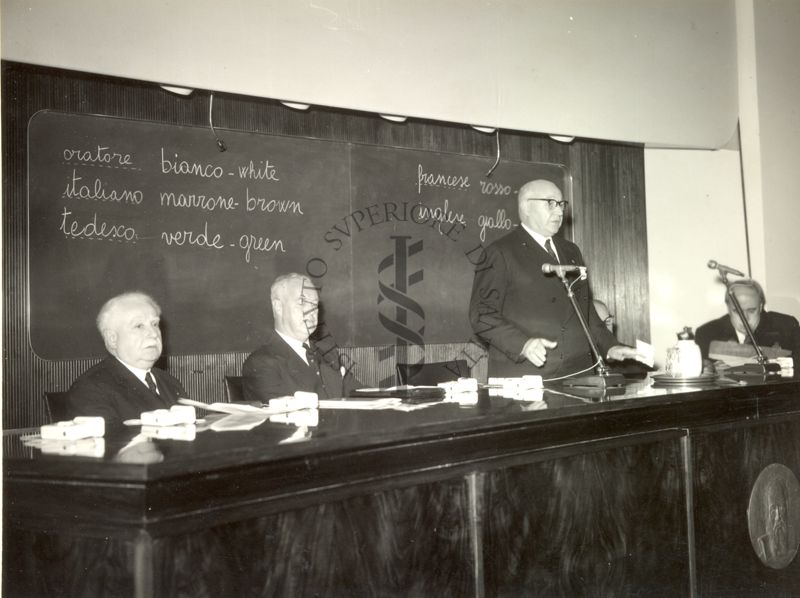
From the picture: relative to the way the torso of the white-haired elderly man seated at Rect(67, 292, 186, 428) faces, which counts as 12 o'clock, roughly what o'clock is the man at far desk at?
The man at far desk is roughly at 10 o'clock from the white-haired elderly man seated.

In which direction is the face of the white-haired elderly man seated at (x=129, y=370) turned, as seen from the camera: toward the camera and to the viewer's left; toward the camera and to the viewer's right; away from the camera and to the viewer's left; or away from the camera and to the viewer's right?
toward the camera and to the viewer's right

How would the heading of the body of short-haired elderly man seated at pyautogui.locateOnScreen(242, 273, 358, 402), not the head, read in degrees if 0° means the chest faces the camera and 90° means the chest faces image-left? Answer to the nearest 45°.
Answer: approximately 315°

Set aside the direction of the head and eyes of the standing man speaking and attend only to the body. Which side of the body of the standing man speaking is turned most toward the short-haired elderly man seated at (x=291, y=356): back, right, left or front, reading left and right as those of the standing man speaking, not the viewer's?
right

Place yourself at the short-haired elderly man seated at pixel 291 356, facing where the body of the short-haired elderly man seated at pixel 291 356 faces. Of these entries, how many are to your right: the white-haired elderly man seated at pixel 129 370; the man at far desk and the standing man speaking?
1

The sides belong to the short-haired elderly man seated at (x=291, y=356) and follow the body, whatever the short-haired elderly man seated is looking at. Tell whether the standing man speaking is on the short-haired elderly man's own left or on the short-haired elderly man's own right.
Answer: on the short-haired elderly man's own left

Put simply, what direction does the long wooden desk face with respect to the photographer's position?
facing the viewer and to the right of the viewer

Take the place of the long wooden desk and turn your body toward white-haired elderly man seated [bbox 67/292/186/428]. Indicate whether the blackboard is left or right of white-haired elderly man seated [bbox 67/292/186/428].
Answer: right

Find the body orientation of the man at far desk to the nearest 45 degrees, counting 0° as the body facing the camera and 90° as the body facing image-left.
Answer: approximately 0°

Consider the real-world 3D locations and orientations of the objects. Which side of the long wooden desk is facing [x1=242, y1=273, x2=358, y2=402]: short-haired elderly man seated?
back

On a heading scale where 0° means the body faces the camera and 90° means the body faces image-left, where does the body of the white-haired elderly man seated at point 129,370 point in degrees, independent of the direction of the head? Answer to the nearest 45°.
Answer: approximately 315°

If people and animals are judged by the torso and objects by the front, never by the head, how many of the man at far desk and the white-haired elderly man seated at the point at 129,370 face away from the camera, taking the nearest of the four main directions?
0
